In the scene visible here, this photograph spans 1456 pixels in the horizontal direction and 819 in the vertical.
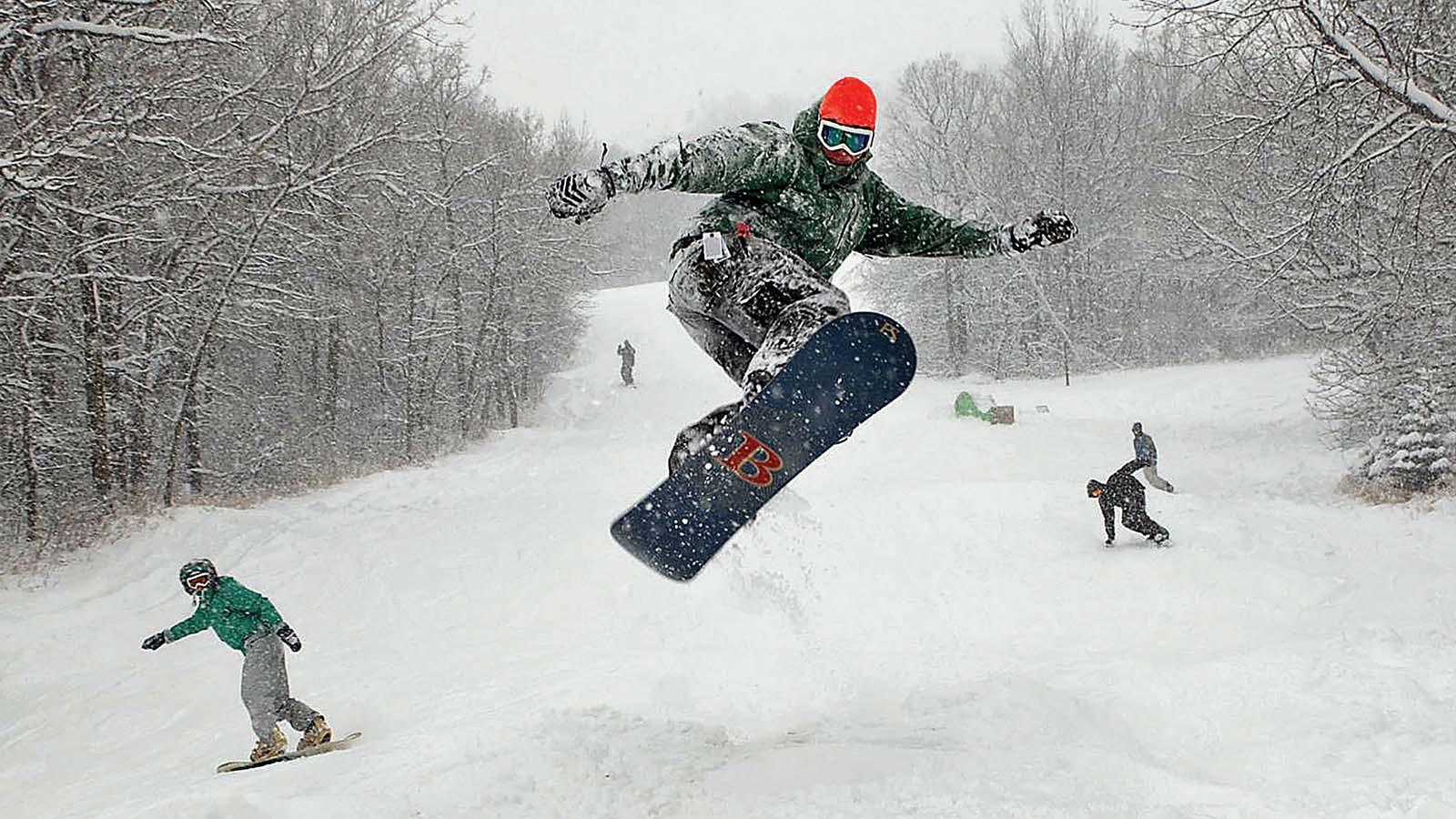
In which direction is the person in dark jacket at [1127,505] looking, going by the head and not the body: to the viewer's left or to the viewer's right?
to the viewer's left

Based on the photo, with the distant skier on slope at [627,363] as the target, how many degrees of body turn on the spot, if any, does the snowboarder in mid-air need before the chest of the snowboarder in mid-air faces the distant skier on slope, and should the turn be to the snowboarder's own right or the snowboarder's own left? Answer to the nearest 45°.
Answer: approximately 135° to the snowboarder's own left

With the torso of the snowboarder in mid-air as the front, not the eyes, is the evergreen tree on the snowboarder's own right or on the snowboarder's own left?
on the snowboarder's own left

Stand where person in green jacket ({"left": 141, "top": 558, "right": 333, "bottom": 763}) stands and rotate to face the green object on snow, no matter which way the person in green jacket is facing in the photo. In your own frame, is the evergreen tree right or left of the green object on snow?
right

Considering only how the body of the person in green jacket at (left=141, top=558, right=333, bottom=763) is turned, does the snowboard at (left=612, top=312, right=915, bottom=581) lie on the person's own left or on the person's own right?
on the person's own left

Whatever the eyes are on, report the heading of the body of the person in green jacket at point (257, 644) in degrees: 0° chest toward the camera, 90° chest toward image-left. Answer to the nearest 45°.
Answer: approximately 45°

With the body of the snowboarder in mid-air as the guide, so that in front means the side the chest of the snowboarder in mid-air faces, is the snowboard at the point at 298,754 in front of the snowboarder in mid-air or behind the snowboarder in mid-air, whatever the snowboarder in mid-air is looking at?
behind

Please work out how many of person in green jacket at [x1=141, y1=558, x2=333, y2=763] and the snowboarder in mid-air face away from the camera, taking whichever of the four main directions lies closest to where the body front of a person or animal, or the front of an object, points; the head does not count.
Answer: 0

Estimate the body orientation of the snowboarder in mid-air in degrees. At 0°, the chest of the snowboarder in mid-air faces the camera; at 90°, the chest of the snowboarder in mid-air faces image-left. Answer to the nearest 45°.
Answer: approximately 315°
